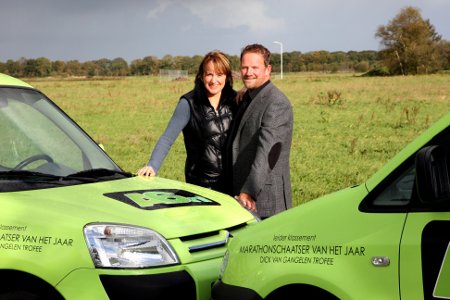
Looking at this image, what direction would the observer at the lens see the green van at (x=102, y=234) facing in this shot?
facing the viewer and to the right of the viewer

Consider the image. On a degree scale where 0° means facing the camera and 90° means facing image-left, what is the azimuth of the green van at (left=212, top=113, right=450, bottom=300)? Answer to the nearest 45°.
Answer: approximately 90°

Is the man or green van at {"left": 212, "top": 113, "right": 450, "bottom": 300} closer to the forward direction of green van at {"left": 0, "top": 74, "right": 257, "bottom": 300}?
the green van

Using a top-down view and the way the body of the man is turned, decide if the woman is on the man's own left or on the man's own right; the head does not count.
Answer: on the man's own right

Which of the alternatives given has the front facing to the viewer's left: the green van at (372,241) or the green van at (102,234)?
the green van at (372,241)

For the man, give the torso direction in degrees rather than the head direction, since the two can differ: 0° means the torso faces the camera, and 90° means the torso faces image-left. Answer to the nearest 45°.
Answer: approximately 45°

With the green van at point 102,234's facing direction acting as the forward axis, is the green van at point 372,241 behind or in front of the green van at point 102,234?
in front

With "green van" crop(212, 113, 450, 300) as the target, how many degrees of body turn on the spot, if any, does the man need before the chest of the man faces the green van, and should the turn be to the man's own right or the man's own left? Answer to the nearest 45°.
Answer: approximately 45° to the man's own left

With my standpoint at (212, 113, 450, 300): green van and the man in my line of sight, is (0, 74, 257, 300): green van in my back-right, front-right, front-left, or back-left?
front-left

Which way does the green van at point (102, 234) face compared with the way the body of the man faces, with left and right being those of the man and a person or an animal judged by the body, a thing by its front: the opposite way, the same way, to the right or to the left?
to the left

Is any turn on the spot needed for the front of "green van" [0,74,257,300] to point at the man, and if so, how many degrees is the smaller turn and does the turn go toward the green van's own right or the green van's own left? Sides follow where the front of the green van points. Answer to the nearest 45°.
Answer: approximately 90° to the green van's own left

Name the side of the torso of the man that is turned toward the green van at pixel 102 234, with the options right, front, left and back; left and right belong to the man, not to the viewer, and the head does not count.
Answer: front

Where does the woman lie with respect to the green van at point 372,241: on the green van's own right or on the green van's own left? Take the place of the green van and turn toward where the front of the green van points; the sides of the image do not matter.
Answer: on the green van's own right
